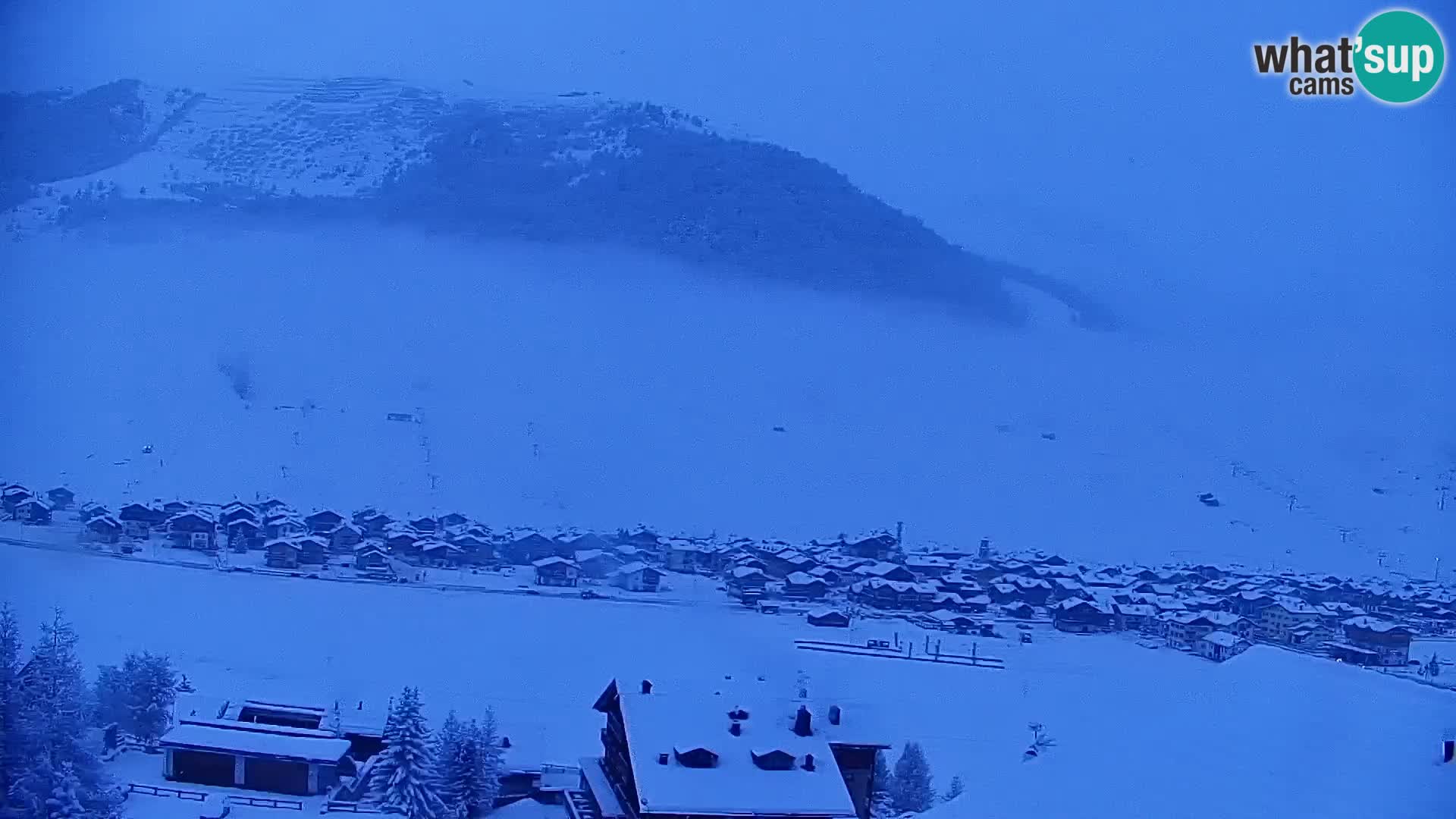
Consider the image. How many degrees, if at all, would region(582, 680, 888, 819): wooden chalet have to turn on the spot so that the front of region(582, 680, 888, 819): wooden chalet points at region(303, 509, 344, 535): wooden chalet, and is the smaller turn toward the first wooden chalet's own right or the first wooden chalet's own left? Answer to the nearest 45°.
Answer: approximately 45° to the first wooden chalet's own right

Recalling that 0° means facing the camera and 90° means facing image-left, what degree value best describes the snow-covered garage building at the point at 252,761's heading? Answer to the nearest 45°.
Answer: approximately 0°

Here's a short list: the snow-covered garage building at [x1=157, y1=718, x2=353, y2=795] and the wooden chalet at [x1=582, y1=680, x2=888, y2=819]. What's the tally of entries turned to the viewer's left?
1

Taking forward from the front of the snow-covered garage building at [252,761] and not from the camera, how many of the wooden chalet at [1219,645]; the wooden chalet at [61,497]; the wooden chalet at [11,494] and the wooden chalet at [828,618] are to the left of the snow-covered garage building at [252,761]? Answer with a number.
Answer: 2

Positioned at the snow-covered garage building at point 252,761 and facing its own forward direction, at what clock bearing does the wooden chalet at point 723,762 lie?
the wooden chalet at point 723,762 is roughly at 10 o'clock from the snow-covered garage building at point 252,761.

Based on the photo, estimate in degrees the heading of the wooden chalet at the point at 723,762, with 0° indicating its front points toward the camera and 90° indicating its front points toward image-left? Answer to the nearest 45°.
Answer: approximately 90°

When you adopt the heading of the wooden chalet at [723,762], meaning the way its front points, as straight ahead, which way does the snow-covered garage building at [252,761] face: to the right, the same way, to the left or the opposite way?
to the left
